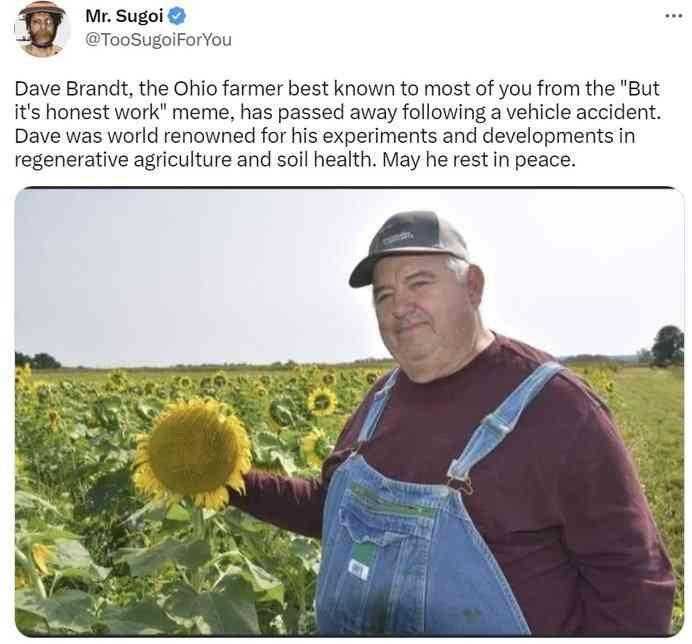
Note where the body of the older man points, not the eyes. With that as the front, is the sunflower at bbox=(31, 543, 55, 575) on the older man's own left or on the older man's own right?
on the older man's own right

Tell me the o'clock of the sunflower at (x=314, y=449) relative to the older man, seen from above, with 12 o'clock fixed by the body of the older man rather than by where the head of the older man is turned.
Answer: The sunflower is roughly at 4 o'clock from the older man.

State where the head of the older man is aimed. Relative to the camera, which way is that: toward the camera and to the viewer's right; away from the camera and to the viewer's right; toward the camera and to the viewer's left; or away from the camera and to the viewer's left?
toward the camera and to the viewer's left

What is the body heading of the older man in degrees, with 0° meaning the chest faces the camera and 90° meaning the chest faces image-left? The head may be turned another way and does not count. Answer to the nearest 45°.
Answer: approximately 45°

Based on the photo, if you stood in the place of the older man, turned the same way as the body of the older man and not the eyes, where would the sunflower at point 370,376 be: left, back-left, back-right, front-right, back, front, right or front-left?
back-right
